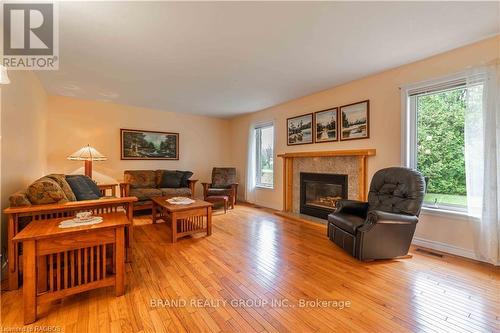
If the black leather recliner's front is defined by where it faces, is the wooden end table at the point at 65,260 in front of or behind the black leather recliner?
in front

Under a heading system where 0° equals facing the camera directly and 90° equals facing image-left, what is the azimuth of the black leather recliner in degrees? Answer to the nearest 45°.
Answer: approximately 45°

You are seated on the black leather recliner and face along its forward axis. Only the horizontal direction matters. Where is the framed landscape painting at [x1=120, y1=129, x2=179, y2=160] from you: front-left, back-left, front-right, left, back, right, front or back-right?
front-right

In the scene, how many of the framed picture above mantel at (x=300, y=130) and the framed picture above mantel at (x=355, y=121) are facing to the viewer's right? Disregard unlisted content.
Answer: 0

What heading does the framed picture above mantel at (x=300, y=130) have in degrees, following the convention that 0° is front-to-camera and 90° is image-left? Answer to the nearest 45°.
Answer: approximately 45°

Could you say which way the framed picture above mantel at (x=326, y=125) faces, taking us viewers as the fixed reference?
facing the viewer and to the left of the viewer

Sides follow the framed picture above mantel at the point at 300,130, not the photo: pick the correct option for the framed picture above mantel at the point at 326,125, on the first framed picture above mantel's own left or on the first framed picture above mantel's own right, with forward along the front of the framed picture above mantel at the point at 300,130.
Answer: on the first framed picture above mantel's own left

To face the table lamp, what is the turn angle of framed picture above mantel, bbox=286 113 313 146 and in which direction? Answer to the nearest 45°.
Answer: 0° — it already faces it

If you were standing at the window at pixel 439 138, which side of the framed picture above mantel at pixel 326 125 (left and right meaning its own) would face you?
left

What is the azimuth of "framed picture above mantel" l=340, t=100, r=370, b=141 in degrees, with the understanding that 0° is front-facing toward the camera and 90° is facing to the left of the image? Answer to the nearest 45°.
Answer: approximately 45°

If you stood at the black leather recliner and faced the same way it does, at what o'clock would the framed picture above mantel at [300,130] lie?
The framed picture above mantel is roughly at 3 o'clock from the black leather recliner.
